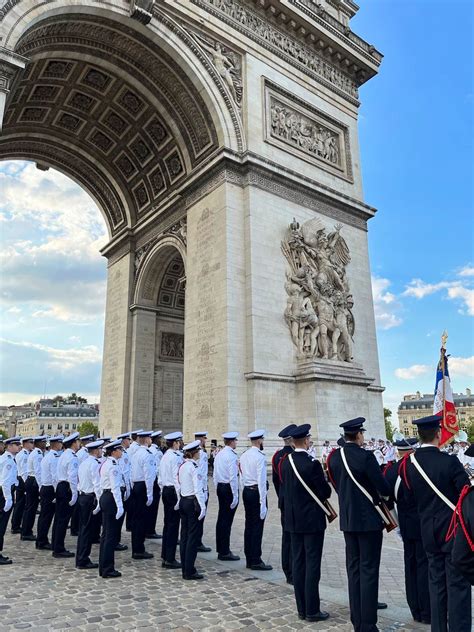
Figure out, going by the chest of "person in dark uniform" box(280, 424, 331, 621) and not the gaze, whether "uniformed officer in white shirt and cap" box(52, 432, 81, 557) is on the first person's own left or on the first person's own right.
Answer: on the first person's own left

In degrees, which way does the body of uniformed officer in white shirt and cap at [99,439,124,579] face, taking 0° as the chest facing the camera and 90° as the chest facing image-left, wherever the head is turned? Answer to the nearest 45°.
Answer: approximately 270°

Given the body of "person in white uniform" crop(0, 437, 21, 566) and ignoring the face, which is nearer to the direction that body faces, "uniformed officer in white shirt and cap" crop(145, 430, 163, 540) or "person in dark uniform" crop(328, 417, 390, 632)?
the uniformed officer in white shirt and cap

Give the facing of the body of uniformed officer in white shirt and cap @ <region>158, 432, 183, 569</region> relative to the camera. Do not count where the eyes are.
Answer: to the viewer's right

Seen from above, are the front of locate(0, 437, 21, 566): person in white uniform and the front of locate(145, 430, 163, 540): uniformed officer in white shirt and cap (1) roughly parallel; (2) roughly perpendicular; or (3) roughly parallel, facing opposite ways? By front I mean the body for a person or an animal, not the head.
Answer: roughly parallel

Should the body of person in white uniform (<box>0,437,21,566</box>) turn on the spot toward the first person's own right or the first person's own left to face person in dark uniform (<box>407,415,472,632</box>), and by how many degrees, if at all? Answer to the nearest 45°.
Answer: approximately 45° to the first person's own right

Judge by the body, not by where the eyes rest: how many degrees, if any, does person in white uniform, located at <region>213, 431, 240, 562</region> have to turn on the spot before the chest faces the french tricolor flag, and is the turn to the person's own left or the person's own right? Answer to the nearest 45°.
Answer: approximately 45° to the person's own right

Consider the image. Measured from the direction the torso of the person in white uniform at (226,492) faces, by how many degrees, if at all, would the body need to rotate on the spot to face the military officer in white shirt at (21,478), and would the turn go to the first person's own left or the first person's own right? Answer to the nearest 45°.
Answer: approximately 135° to the first person's own left

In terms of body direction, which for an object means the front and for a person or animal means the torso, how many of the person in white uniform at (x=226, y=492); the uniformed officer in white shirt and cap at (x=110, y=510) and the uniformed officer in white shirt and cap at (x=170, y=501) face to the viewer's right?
3

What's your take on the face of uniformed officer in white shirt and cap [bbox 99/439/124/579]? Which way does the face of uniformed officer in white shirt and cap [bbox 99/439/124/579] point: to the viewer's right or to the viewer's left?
to the viewer's right

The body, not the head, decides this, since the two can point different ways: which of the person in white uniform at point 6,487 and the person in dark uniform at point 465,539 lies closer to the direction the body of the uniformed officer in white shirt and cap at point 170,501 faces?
the person in dark uniform

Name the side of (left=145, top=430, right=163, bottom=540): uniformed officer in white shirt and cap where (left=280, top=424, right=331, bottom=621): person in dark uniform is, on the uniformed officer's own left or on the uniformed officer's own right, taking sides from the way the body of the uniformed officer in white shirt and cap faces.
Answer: on the uniformed officer's own right

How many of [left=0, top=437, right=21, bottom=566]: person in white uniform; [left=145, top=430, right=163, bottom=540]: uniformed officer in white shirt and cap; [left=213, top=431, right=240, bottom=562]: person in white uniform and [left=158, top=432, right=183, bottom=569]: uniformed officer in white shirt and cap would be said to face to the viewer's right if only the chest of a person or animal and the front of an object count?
4

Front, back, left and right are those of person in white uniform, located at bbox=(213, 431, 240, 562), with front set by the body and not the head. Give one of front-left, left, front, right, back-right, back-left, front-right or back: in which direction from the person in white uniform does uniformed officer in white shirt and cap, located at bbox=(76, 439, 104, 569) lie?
back
